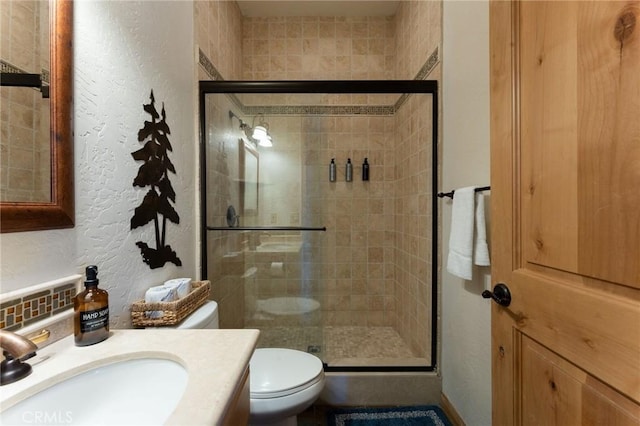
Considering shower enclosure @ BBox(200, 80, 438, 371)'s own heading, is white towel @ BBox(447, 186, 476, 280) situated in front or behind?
in front

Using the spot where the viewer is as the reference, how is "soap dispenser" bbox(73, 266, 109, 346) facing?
facing the viewer and to the right of the viewer

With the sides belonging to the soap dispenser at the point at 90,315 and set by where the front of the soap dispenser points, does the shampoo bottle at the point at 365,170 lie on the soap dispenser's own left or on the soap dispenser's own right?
on the soap dispenser's own left

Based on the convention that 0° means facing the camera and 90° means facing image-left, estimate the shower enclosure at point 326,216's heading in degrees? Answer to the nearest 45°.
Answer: approximately 0°

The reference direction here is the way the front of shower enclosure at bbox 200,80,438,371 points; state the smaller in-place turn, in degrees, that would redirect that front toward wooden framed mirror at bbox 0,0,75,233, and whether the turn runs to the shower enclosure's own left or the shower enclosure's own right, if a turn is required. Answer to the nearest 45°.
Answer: approximately 45° to the shower enclosure's own right

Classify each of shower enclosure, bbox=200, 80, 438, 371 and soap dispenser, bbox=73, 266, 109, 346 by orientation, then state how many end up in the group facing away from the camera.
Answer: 0

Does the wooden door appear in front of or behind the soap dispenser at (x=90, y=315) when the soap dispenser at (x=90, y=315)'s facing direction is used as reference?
in front

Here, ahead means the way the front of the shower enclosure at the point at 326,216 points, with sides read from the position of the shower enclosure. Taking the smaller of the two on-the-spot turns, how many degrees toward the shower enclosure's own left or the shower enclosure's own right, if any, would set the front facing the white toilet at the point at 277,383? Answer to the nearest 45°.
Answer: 0° — it already faces it

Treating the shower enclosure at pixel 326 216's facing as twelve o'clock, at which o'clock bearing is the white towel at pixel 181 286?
The white towel is roughly at 1 o'clock from the shower enclosure.
